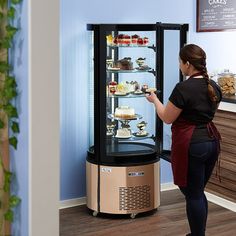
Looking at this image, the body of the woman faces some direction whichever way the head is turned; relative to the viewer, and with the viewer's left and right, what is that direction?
facing away from the viewer and to the left of the viewer

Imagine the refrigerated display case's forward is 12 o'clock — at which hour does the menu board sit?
The menu board is roughly at 9 o'clock from the refrigerated display case.

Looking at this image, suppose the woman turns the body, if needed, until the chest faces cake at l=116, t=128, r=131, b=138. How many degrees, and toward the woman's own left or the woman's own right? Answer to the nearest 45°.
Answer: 0° — they already face it

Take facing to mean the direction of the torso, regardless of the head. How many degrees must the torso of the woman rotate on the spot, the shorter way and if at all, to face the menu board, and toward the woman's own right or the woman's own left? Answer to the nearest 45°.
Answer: approximately 45° to the woman's own right

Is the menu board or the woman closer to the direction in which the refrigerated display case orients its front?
the woman

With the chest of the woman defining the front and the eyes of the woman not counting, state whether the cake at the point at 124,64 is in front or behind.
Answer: in front

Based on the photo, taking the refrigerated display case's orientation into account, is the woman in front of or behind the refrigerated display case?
in front

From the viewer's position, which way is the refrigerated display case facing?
facing the viewer and to the right of the viewer

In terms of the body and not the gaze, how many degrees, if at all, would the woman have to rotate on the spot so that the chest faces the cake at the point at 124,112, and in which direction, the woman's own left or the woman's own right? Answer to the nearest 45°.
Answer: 0° — they already face it

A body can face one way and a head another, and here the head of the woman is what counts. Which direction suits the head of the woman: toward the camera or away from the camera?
away from the camera

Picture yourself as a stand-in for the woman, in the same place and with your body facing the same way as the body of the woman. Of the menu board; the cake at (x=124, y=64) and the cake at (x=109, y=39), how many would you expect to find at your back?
0
